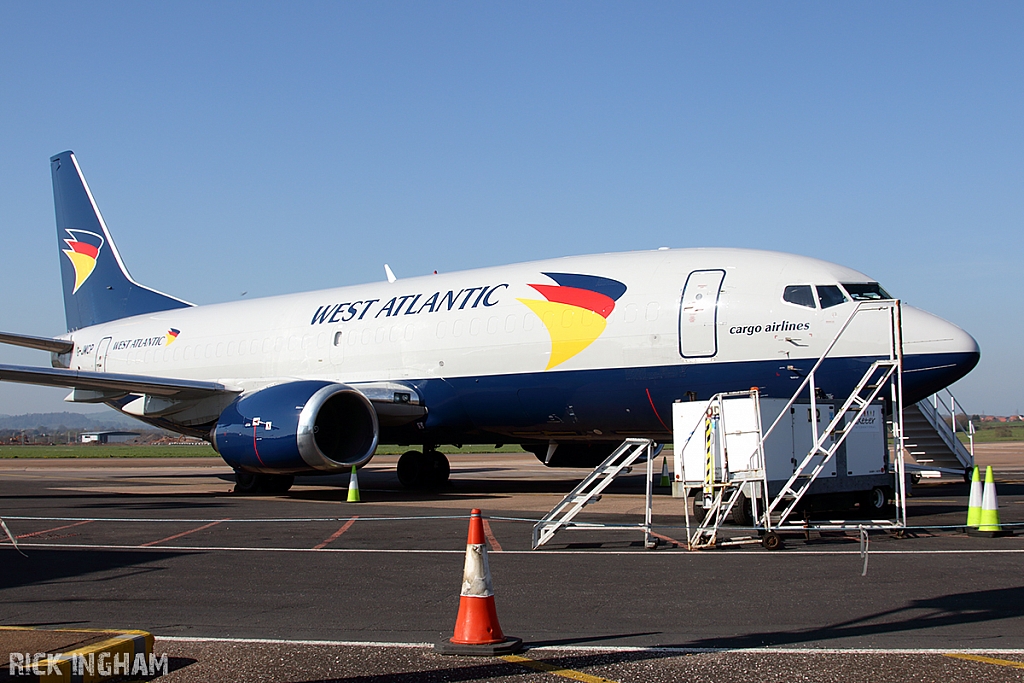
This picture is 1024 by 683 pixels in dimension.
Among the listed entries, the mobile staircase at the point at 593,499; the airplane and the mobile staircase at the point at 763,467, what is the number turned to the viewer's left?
2

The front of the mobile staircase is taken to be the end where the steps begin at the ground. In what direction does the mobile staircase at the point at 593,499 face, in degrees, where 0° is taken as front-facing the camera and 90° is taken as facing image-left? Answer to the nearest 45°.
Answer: approximately 90°

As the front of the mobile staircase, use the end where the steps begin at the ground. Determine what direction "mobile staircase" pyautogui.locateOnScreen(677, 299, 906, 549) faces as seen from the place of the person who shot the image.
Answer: facing to the left of the viewer

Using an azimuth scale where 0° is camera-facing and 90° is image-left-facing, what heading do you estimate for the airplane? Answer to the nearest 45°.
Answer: approximately 315°

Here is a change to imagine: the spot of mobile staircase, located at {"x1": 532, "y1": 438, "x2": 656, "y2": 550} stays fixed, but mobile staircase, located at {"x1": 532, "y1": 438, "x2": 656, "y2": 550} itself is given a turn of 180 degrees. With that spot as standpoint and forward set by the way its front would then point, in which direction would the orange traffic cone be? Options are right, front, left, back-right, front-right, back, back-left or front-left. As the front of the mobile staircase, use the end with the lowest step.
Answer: right

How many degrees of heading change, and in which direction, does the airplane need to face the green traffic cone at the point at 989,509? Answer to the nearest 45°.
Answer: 0° — it already faces it

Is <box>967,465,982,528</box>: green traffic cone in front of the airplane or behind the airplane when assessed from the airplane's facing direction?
in front
